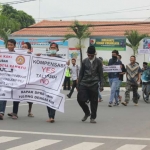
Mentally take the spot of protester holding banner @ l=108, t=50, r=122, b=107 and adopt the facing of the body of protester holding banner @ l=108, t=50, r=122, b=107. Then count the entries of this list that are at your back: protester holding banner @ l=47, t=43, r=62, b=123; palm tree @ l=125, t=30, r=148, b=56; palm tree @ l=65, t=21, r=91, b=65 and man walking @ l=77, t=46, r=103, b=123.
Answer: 2

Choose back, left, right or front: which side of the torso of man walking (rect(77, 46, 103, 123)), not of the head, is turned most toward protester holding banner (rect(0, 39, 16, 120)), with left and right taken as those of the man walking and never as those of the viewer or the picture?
right

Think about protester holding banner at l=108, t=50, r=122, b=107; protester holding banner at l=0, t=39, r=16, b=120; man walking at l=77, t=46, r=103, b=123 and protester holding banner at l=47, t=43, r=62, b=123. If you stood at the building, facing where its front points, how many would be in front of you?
4

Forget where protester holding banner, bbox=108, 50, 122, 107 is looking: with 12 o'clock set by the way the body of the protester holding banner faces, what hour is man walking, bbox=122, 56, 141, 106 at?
The man walking is roughly at 8 o'clock from the protester holding banner.

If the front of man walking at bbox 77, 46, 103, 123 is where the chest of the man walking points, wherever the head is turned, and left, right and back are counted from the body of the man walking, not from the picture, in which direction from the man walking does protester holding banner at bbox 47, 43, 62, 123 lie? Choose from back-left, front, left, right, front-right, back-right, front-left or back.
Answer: right

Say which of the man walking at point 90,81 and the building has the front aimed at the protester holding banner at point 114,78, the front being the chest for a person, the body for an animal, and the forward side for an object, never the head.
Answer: the building

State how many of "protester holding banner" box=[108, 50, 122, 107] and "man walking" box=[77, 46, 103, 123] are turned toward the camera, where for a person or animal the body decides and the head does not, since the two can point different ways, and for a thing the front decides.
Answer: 2

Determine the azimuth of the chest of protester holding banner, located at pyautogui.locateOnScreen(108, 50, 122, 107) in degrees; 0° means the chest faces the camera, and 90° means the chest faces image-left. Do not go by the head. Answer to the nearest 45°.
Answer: approximately 0°

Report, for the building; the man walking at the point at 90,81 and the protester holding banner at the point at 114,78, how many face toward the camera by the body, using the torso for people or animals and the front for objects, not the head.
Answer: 3

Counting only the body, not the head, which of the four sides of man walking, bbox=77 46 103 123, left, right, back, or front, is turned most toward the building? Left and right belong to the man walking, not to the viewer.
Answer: back
